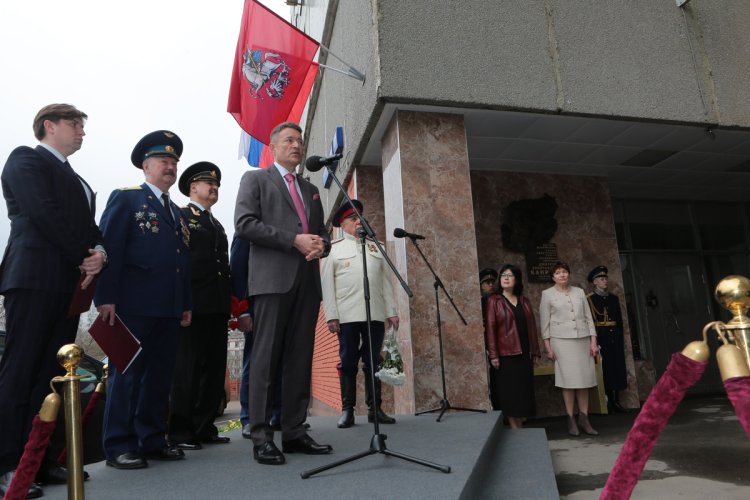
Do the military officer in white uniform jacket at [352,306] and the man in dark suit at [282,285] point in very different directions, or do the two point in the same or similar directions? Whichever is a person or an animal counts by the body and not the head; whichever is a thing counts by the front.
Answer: same or similar directions

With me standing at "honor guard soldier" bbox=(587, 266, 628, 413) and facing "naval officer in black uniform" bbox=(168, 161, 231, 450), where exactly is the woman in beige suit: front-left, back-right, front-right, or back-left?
front-left

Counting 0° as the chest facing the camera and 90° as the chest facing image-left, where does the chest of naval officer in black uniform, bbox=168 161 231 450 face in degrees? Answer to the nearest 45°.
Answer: approximately 315°

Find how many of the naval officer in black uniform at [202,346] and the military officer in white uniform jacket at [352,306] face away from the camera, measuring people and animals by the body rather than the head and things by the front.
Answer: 0

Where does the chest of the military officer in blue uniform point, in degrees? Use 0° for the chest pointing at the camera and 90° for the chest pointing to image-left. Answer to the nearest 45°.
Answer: approximately 315°

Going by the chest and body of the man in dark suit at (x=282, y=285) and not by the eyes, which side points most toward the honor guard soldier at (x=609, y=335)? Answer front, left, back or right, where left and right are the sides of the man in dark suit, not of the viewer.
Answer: left

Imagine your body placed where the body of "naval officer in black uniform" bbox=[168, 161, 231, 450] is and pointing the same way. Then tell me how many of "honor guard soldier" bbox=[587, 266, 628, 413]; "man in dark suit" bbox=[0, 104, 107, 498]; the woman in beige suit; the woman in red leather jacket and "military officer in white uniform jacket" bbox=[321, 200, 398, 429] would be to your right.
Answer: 1

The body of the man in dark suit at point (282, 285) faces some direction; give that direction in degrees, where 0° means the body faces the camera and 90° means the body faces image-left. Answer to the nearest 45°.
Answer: approximately 315°

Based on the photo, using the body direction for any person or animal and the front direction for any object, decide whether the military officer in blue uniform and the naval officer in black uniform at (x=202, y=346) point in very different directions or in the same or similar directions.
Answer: same or similar directions

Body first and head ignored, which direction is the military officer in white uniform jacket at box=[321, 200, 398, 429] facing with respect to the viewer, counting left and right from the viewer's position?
facing the viewer and to the right of the viewer
